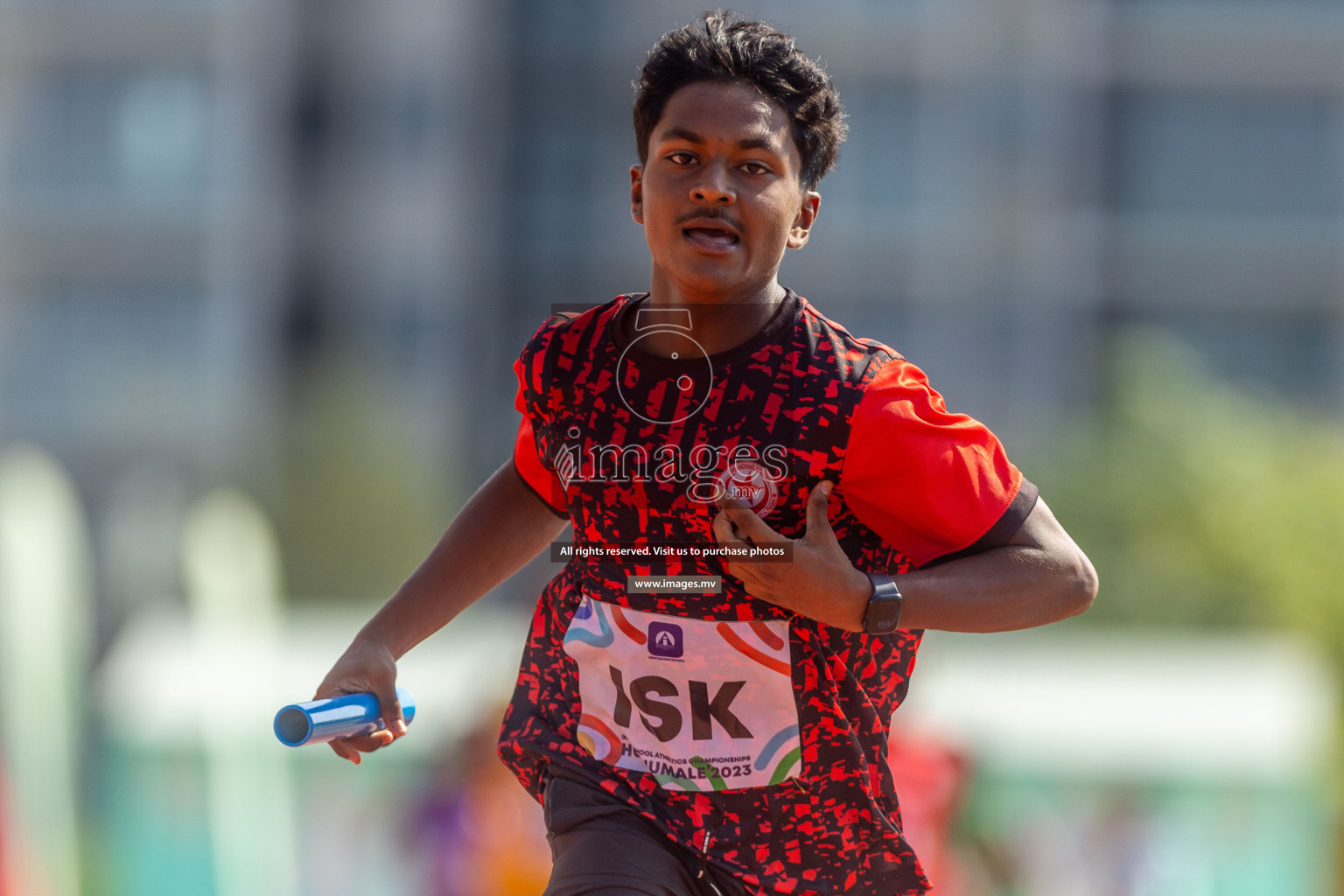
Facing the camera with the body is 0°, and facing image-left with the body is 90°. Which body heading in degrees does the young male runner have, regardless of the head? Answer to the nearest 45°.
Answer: approximately 0°

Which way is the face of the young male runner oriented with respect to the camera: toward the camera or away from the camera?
toward the camera
